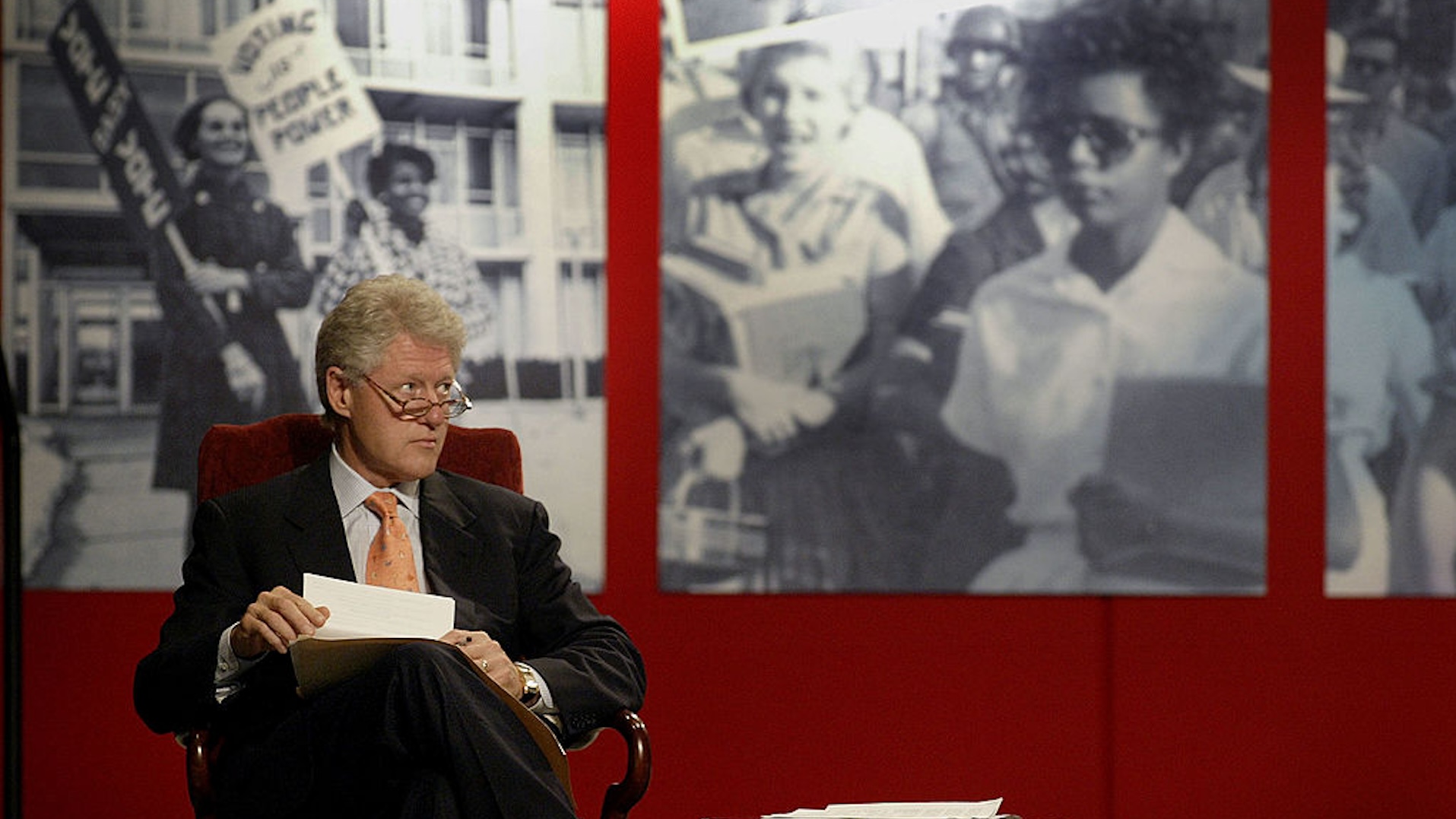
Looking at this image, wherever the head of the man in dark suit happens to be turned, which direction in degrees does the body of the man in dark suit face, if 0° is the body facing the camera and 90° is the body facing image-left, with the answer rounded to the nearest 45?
approximately 0°

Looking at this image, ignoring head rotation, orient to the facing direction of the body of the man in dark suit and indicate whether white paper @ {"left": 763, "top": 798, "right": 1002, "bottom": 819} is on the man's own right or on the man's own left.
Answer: on the man's own left
